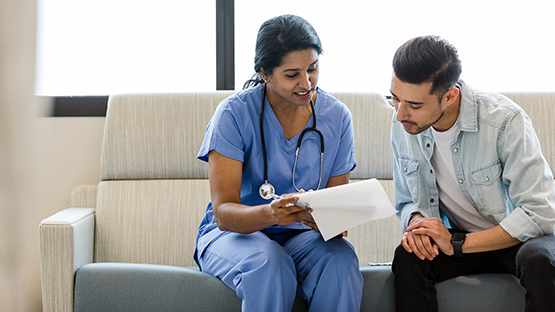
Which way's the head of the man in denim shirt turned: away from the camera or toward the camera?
toward the camera

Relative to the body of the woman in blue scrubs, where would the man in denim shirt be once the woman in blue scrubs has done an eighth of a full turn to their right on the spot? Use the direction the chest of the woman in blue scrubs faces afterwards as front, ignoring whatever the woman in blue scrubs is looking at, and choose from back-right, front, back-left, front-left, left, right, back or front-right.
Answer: left

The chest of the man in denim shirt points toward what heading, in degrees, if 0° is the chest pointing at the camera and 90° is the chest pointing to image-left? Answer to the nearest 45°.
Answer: approximately 45°

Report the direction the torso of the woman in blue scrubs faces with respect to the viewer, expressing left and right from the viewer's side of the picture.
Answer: facing the viewer and to the right of the viewer

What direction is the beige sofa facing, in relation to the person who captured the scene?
facing the viewer

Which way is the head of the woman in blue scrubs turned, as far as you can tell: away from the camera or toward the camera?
toward the camera
